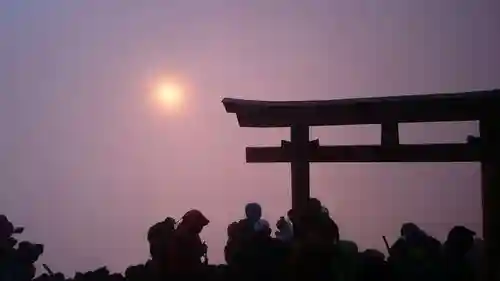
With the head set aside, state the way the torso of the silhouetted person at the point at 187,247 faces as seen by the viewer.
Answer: to the viewer's right

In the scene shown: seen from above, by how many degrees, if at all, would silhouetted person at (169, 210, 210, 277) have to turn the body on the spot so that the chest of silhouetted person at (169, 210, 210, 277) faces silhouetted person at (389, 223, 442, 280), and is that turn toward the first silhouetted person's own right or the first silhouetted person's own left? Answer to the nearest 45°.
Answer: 0° — they already face them

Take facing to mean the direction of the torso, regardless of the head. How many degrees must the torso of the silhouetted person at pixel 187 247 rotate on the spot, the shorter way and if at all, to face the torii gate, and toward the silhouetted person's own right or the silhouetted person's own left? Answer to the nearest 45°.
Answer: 0° — they already face it

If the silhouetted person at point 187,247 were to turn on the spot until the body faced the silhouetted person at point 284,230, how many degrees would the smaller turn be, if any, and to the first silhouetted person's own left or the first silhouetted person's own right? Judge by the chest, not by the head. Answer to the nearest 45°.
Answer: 0° — they already face them

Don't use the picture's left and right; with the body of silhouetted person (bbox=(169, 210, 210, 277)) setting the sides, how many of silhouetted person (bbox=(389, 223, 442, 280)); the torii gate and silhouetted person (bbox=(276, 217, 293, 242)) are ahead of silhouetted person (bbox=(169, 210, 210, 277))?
3
